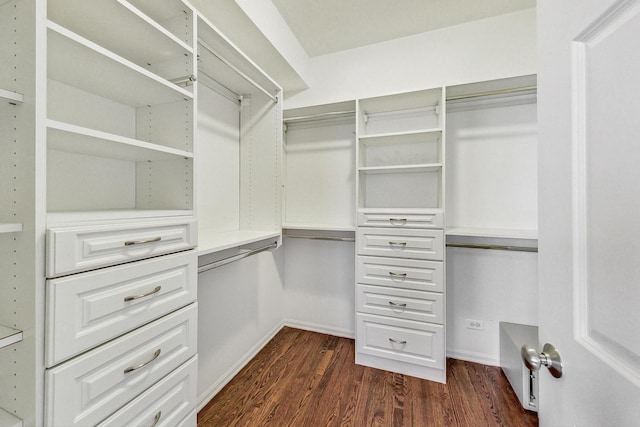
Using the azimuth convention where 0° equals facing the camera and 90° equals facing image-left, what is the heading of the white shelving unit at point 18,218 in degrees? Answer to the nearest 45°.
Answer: approximately 315°

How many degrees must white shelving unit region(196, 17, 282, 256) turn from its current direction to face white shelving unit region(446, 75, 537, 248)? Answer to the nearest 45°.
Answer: approximately 45° to its left

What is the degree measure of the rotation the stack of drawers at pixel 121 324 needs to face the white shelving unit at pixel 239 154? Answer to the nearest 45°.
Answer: approximately 90° to its left

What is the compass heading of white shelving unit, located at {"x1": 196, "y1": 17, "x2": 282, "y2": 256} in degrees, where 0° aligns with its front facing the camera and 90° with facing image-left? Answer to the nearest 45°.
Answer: approximately 315°

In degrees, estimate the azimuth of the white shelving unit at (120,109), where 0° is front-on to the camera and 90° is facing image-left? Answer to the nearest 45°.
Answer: approximately 315°

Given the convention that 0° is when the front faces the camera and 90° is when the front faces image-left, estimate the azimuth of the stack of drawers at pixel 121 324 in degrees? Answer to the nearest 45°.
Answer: approximately 315°

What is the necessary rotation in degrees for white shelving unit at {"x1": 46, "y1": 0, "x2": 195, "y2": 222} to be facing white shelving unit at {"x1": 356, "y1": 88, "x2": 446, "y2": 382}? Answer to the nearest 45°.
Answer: approximately 45° to its left

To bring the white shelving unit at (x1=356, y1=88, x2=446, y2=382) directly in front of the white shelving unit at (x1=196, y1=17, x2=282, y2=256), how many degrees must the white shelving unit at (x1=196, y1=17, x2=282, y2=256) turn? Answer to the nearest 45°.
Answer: approximately 45° to its left
